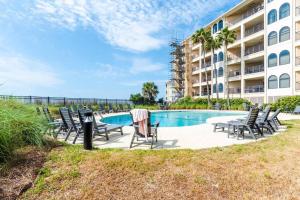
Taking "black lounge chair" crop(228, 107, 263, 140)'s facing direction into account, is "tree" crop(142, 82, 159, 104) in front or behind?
in front

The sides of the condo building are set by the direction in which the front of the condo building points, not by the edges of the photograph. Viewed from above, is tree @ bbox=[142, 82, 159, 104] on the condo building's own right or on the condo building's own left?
on the condo building's own right

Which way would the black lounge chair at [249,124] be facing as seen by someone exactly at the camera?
facing away from the viewer and to the left of the viewer

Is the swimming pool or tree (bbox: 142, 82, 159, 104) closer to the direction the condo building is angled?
the swimming pool

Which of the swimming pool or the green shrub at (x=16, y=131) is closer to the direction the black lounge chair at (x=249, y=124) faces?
the swimming pool

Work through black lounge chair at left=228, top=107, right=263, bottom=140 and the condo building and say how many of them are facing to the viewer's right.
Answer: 0

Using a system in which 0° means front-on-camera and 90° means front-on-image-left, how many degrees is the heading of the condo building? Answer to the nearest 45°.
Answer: approximately 45°

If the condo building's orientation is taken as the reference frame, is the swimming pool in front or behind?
in front

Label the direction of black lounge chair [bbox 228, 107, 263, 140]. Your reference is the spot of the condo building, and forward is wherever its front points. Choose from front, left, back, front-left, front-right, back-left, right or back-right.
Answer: front-left

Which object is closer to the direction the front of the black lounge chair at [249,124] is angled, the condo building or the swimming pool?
the swimming pool
